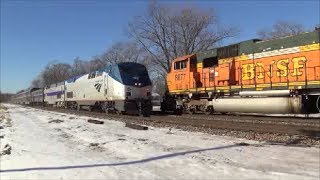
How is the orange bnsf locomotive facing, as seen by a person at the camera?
facing away from the viewer and to the left of the viewer
